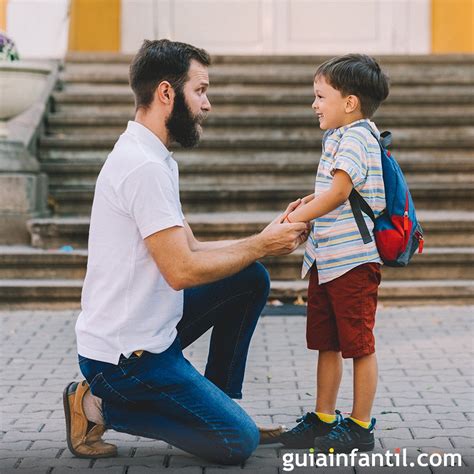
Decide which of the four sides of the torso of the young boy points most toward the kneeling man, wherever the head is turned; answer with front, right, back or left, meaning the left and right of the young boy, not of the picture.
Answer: front

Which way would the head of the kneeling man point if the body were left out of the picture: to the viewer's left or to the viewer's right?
to the viewer's right

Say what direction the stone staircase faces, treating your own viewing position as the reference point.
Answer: facing the viewer

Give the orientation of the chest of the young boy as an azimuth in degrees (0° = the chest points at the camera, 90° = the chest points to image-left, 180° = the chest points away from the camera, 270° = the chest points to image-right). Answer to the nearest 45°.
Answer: approximately 90°

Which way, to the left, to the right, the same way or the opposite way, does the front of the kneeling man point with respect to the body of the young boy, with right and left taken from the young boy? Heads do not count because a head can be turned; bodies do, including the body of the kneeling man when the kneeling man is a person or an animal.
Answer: the opposite way

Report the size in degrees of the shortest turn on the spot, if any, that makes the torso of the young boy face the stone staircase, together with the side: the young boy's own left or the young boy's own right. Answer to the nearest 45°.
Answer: approximately 90° to the young boy's own right

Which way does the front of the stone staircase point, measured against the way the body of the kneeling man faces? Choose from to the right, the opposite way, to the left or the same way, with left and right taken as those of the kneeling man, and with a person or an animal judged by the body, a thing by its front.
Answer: to the right

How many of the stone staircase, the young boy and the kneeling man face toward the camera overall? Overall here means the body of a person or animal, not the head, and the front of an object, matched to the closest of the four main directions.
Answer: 1

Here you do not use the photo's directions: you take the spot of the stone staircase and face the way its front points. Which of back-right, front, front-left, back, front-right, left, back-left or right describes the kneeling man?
front

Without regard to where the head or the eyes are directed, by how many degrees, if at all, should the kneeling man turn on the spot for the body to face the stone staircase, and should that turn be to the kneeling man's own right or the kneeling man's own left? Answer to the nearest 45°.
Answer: approximately 90° to the kneeling man's own left

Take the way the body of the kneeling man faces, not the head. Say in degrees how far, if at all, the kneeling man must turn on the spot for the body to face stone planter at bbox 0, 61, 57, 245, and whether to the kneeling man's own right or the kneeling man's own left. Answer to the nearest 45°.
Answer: approximately 90° to the kneeling man's own left

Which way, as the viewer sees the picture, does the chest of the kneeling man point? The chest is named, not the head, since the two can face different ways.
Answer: to the viewer's right

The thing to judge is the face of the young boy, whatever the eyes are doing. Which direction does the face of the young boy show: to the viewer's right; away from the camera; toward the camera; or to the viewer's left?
to the viewer's left
